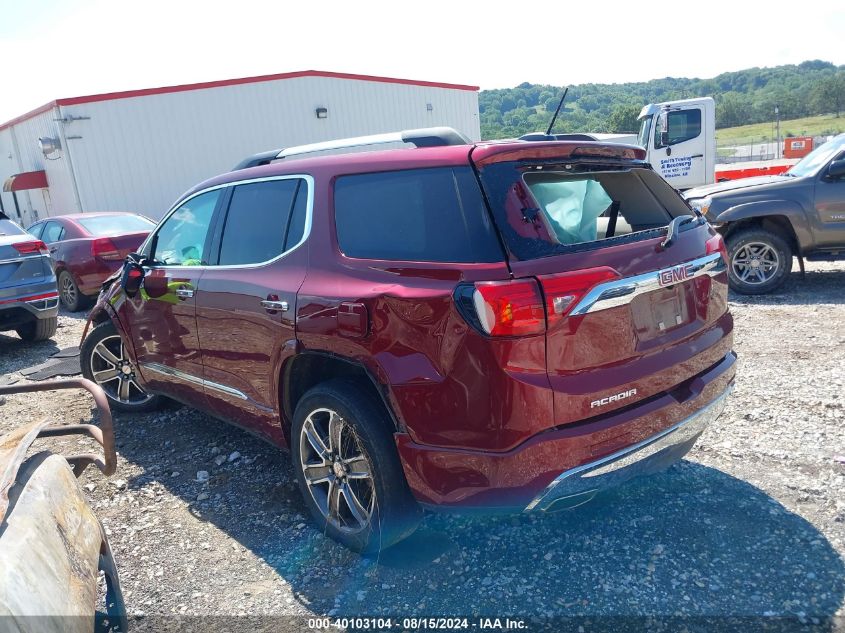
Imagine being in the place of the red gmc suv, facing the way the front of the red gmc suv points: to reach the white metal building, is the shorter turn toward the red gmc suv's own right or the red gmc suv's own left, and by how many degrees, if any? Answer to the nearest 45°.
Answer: approximately 45° to the red gmc suv's own right

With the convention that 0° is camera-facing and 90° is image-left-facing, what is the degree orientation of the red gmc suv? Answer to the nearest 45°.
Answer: approximately 135°

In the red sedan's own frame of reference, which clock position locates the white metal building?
The white metal building is roughly at 2 o'clock from the red sedan.

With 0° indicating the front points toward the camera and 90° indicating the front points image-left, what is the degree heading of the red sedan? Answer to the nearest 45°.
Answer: approximately 135°

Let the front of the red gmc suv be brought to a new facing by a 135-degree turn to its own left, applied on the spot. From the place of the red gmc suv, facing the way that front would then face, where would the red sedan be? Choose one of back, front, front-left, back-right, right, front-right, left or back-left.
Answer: back-right
